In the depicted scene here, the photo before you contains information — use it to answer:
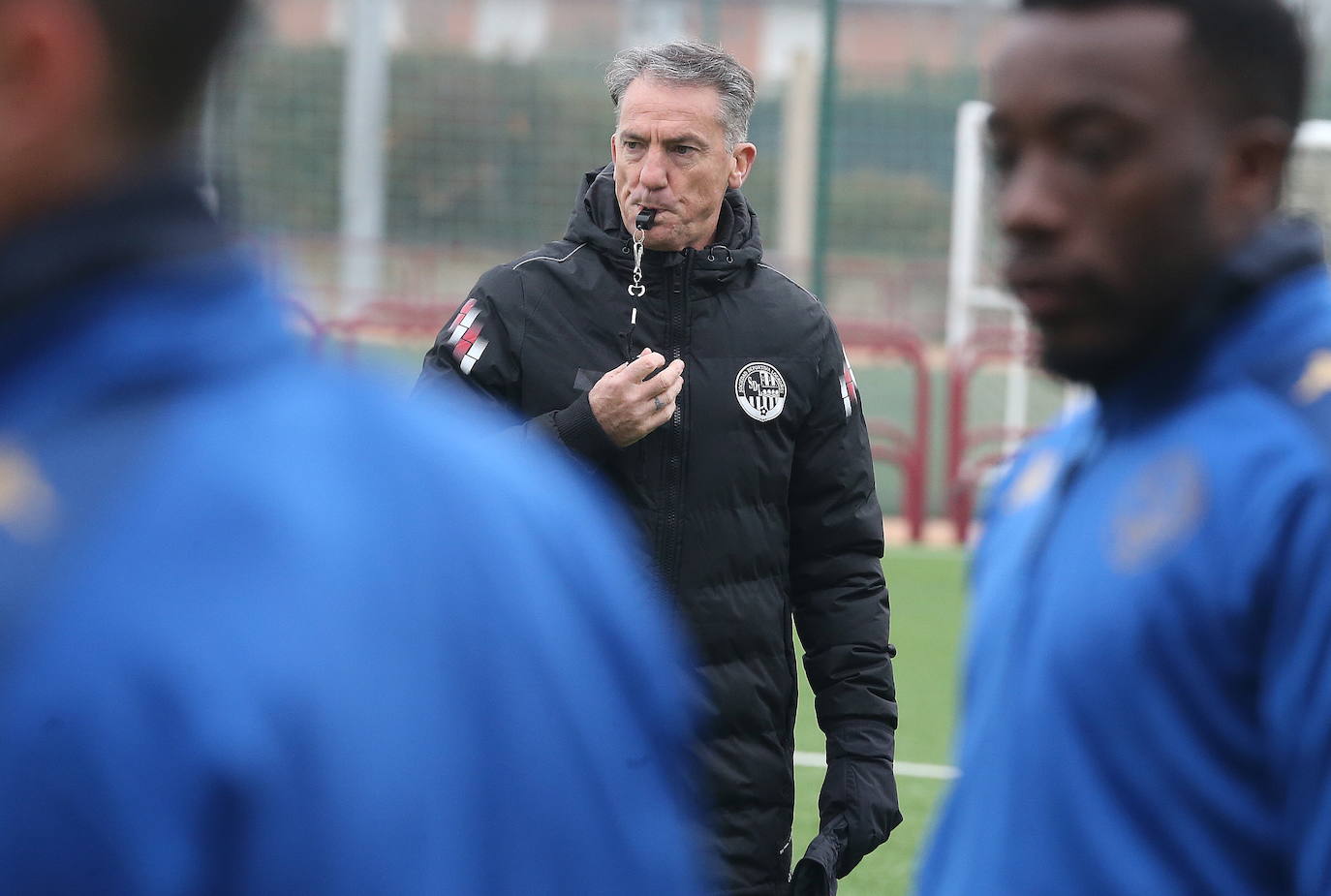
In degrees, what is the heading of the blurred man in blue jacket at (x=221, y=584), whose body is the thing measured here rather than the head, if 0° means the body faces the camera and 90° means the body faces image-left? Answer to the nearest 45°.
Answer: approximately 135°

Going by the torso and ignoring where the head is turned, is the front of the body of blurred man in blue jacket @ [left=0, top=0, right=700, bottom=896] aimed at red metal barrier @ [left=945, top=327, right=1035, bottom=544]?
no

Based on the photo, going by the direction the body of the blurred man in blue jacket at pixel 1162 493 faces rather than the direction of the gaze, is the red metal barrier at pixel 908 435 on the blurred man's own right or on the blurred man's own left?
on the blurred man's own right

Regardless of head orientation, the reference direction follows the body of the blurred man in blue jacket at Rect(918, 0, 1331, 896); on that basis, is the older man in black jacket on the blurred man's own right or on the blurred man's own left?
on the blurred man's own right

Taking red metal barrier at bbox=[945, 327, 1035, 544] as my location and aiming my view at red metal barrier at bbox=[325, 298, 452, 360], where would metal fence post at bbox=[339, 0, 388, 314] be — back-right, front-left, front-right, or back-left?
front-right

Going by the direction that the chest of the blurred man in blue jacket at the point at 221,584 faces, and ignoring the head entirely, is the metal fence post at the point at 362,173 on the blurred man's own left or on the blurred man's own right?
on the blurred man's own right

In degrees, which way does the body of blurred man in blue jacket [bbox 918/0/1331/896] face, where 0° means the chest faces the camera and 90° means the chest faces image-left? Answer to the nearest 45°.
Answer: approximately 45°

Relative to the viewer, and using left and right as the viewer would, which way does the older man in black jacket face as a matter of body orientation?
facing the viewer

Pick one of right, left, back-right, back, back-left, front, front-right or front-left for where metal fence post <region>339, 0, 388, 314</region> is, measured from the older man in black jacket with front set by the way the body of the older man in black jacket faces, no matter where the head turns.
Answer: back

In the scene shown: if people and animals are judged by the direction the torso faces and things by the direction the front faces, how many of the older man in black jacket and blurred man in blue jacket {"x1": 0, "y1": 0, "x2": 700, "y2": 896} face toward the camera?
1

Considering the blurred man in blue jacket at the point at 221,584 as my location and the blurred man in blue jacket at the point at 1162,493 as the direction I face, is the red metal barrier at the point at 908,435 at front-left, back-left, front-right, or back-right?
front-left

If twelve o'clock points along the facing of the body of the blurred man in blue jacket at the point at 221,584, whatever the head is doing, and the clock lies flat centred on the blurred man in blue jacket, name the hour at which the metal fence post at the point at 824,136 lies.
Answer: The metal fence post is roughly at 2 o'clock from the blurred man in blue jacket.

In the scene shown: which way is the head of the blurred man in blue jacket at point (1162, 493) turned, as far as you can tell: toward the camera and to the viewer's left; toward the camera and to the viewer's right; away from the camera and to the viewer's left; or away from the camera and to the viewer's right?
toward the camera and to the viewer's left

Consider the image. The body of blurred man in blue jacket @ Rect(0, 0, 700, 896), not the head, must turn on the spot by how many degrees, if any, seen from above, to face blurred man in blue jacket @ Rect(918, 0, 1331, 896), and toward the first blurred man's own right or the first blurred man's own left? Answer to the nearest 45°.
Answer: approximately 90° to the first blurred man's own right

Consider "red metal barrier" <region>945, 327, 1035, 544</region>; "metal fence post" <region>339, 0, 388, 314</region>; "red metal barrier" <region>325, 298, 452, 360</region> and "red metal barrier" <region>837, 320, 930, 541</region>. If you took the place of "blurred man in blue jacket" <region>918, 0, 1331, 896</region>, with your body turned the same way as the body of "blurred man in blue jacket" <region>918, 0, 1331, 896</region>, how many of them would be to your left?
0

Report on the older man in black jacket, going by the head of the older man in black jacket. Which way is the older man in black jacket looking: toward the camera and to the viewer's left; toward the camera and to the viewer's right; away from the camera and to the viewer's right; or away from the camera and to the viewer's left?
toward the camera and to the viewer's left

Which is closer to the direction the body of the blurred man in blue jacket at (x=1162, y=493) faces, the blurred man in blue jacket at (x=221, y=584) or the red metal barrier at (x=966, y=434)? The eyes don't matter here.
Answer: the blurred man in blue jacket

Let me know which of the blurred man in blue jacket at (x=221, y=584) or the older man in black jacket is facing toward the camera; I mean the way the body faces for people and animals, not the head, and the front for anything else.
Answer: the older man in black jacket

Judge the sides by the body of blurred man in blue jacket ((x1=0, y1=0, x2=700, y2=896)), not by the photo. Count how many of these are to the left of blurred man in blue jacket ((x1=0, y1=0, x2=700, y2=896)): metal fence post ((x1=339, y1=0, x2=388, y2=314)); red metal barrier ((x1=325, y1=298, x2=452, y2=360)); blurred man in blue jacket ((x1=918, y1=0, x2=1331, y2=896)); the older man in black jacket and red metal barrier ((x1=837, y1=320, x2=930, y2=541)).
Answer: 0

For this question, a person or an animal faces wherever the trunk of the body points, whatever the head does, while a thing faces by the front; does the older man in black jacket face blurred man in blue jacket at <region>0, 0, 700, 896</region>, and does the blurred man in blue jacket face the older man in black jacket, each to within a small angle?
no

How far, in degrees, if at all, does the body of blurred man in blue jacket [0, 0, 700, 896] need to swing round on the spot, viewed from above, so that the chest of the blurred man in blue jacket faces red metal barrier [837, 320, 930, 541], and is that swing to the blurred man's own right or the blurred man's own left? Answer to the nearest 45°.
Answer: approximately 45° to the blurred man's own right
